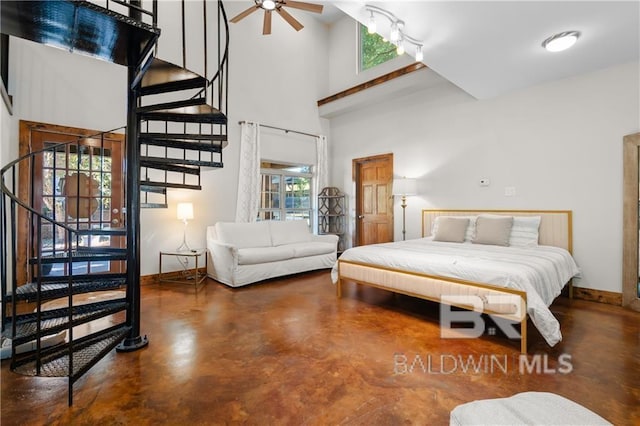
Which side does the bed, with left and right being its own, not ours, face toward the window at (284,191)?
right

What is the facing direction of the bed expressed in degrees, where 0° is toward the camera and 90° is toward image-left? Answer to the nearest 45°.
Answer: approximately 45°

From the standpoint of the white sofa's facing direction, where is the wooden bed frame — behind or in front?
in front

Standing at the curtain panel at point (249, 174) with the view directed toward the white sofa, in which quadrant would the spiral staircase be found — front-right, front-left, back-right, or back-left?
front-right

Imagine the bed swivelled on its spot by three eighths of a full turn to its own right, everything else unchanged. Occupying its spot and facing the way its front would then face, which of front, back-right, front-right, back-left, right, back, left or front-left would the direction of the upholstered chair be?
back

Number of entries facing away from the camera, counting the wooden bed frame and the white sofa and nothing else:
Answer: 0

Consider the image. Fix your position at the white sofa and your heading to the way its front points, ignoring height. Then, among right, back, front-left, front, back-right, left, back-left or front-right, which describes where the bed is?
front

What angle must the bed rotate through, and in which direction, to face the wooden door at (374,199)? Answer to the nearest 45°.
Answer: approximately 90° to its right

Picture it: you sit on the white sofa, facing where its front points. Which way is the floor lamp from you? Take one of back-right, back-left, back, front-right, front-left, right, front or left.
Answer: front-left

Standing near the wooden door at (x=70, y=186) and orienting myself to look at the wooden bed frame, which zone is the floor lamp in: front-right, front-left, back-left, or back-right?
front-left

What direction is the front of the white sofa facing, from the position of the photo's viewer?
facing the viewer and to the right of the viewer

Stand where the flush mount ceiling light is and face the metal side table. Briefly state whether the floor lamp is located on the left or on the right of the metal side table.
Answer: right
